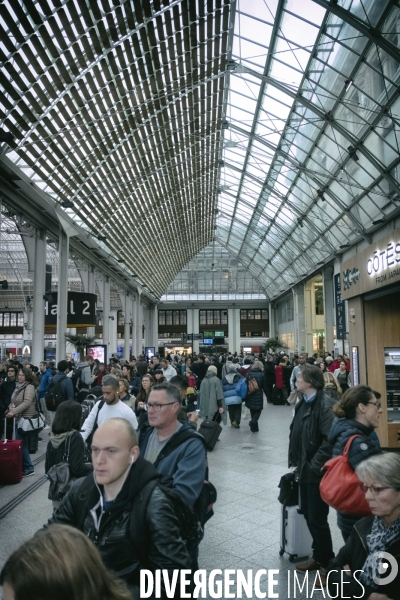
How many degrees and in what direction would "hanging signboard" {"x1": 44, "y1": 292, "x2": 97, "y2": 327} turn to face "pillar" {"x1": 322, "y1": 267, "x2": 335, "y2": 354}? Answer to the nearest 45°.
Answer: approximately 135° to its left

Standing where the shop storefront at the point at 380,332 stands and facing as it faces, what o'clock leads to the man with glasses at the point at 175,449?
The man with glasses is roughly at 11 o'clock from the shop storefront.

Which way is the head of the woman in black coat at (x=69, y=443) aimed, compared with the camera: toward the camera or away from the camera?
away from the camera

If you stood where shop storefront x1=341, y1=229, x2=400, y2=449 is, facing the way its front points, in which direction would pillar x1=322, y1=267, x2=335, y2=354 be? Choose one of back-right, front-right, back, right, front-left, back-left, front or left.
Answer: back-right

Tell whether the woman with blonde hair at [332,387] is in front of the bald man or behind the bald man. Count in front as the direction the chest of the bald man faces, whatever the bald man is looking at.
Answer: behind

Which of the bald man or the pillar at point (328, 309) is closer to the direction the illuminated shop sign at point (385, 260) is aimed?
the bald man

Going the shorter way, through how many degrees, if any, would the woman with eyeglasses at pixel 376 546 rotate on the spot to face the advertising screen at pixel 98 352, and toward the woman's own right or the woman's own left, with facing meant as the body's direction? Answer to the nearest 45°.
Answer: approximately 90° to the woman's own right

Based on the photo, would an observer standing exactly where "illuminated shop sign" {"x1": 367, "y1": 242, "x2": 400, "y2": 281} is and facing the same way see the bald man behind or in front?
in front

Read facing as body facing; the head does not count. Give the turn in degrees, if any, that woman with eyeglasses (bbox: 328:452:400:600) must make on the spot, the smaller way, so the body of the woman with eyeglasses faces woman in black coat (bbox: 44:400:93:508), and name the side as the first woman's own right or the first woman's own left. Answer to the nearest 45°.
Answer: approximately 90° to the first woman's own right

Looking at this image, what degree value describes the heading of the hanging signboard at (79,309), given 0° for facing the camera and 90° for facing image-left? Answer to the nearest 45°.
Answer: approximately 0°

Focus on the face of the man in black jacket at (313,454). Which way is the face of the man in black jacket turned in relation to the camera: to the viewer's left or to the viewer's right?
to the viewer's left
